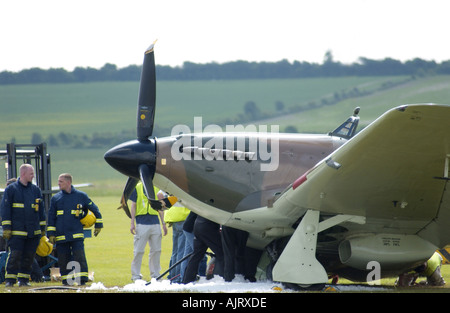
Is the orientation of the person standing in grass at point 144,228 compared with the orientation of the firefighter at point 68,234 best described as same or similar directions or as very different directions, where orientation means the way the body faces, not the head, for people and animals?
very different directions

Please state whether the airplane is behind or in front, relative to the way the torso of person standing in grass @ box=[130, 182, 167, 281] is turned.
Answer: in front

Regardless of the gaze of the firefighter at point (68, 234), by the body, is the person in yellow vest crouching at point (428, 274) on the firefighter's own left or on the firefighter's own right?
on the firefighter's own left

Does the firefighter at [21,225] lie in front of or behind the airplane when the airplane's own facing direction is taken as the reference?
in front

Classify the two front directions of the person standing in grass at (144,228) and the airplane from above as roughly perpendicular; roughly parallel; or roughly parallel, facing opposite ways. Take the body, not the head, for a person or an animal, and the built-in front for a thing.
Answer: roughly perpendicular

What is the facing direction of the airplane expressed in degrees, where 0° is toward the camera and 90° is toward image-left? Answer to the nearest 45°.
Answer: approximately 90°

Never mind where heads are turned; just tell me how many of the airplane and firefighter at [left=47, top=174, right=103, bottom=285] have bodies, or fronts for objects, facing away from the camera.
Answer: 0

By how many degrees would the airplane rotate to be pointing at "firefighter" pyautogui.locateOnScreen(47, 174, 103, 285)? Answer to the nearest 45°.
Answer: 0° — it already faces them
